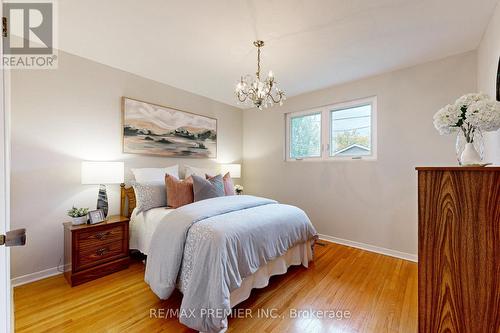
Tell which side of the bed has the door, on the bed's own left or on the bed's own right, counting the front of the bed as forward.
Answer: on the bed's own right

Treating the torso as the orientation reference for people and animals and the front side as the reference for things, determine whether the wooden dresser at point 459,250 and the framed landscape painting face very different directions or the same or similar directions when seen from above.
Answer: very different directions

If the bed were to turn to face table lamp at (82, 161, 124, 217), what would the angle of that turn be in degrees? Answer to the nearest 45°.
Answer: approximately 180°

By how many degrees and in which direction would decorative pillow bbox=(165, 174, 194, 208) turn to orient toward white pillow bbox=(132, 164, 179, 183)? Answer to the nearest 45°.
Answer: approximately 180°

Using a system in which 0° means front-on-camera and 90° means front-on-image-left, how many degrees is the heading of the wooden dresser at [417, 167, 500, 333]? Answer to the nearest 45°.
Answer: approximately 90°

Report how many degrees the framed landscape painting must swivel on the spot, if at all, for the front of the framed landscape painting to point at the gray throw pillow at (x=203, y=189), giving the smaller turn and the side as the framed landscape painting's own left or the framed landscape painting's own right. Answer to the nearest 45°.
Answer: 0° — it already faces it

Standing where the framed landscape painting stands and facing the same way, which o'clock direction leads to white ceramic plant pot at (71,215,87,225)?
The white ceramic plant pot is roughly at 3 o'clock from the framed landscape painting.

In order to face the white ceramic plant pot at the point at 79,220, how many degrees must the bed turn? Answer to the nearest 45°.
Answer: approximately 180°
